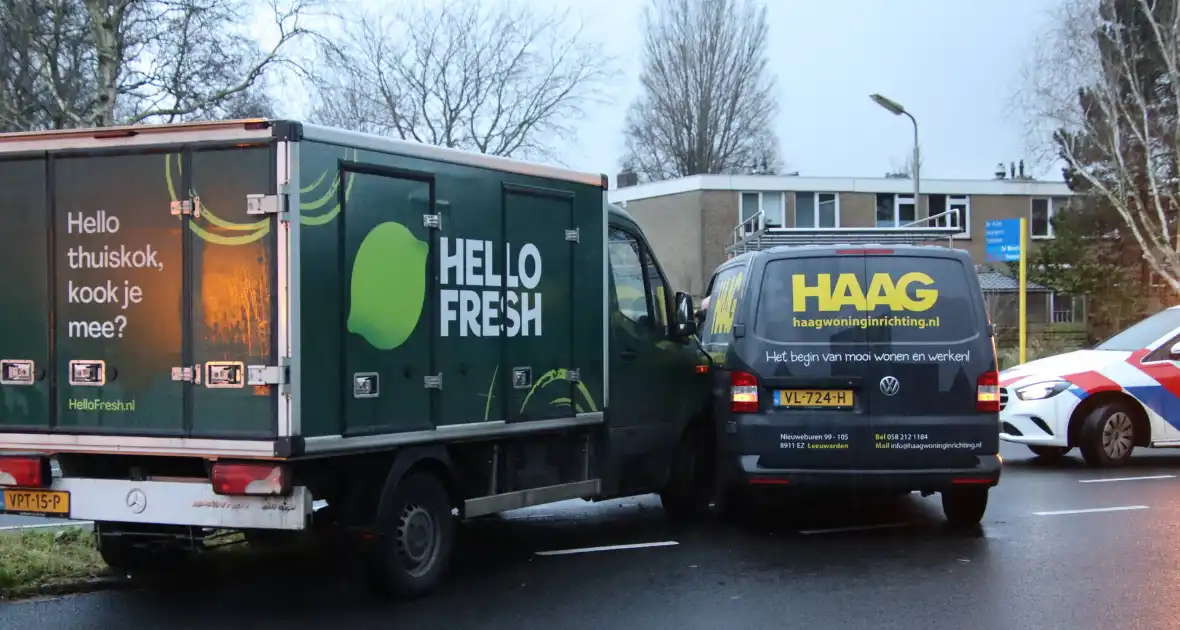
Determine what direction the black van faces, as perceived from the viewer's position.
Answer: facing away from the viewer

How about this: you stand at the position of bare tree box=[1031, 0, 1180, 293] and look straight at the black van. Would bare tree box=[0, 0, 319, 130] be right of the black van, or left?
right

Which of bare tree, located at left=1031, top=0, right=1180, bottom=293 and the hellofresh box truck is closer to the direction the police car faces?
the hellofresh box truck

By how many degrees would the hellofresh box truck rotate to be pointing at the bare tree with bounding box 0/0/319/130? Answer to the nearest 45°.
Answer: approximately 45° to its left

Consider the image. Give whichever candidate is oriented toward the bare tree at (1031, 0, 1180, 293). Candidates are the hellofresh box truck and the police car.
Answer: the hellofresh box truck

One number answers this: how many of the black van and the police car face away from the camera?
1

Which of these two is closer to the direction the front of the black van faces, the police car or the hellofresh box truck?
the police car

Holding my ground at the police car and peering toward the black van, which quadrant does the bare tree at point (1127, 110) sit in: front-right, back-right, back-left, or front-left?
back-right

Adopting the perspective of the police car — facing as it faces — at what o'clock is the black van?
The black van is roughly at 11 o'clock from the police car.

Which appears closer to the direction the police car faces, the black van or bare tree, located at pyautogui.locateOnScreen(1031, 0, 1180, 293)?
the black van

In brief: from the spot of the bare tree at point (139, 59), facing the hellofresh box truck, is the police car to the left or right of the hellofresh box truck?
left

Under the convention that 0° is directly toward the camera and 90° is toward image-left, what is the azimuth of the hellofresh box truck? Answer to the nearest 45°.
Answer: approximately 225°

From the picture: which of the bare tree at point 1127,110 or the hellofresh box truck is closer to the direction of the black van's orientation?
the bare tree

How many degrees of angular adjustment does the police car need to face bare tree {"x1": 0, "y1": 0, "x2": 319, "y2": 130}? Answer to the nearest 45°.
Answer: approximately 45° to its right

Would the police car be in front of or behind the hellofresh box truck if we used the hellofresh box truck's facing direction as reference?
in front

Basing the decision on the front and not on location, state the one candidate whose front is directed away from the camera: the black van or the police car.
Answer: the black van

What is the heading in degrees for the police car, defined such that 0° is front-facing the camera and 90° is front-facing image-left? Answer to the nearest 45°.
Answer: approximately 45°
